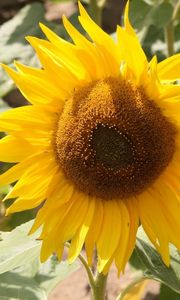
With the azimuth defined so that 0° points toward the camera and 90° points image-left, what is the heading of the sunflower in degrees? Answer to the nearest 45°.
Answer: approximately 0°
